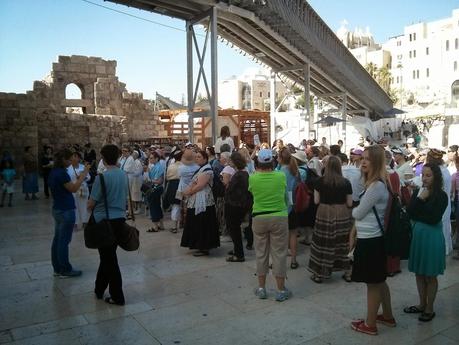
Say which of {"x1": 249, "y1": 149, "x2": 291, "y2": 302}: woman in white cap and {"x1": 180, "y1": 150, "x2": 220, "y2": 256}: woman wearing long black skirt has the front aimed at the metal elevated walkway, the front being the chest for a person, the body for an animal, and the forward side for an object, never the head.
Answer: the woman in white cap

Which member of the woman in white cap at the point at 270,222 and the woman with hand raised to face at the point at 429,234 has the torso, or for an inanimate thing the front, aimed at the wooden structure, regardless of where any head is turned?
the woman in white cap

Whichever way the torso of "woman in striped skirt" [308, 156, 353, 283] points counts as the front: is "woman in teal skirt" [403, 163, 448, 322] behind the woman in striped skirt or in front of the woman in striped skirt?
behind

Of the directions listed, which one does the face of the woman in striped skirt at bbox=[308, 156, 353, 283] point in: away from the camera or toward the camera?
away from the camera

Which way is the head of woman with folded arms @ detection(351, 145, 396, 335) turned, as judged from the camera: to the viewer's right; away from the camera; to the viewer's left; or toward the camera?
to the viewer's left

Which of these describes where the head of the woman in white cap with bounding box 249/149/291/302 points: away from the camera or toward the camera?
away from the camera

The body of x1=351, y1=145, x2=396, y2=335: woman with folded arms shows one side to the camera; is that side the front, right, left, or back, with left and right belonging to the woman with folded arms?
left

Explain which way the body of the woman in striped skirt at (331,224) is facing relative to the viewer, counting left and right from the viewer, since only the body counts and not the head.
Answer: facing away from the viewer

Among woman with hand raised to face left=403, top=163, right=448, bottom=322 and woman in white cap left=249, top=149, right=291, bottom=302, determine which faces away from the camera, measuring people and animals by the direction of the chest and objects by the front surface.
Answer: the woman in white cap

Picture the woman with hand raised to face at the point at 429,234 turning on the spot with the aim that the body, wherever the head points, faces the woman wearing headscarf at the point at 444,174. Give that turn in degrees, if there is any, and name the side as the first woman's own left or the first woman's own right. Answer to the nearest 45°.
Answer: approximately 135° to the first woman's own right
